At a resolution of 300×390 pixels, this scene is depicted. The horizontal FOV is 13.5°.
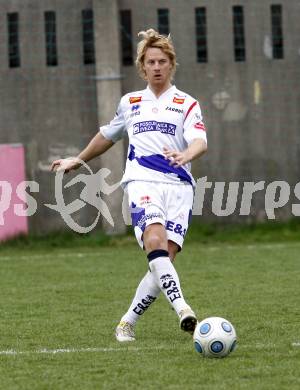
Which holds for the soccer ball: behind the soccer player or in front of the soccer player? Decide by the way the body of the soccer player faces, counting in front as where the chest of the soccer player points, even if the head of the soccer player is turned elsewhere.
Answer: in front

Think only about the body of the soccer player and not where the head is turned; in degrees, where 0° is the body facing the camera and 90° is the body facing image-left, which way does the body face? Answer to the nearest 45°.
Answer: approximately 0°
